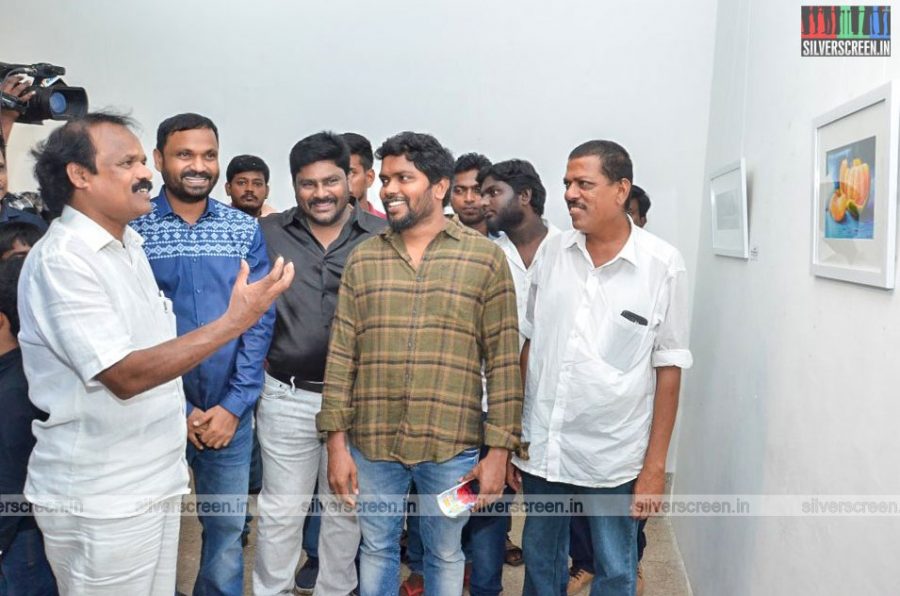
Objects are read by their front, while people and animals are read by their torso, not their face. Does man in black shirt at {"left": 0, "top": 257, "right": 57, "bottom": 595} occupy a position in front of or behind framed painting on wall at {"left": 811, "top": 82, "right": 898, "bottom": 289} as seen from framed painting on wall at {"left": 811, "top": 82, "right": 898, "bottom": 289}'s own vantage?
in front

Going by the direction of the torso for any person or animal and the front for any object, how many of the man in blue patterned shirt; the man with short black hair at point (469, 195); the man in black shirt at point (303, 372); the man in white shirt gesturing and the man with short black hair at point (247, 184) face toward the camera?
4

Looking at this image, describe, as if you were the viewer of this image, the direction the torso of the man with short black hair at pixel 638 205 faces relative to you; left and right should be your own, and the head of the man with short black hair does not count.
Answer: facing the viewer and to the left of the viewer

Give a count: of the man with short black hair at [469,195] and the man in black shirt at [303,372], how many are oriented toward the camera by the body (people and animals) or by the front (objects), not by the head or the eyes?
2

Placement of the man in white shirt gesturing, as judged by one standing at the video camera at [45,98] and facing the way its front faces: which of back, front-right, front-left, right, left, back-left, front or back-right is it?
front-right

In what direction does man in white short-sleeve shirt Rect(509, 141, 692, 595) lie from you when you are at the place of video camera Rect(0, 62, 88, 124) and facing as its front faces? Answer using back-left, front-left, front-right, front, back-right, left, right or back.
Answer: front

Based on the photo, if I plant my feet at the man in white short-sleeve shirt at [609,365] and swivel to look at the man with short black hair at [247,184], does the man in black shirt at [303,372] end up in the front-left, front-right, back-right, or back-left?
front-left

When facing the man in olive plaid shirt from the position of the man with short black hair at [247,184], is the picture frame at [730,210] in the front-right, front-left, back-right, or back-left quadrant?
front-left

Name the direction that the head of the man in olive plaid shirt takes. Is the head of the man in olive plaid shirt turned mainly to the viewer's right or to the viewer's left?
to the viewer's left

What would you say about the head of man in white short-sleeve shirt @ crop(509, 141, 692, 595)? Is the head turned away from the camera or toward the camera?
toward the camera

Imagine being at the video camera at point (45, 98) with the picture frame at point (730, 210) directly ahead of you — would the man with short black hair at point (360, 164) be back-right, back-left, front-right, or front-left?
front-left

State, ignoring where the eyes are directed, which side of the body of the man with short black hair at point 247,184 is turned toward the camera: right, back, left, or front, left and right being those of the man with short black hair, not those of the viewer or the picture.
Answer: front

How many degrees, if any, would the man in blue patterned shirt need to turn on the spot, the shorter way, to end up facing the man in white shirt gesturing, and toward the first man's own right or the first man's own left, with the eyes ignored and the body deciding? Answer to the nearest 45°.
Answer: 0° — they already face them

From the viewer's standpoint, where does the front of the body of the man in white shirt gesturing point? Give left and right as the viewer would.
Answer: facing to the right of the viewer
